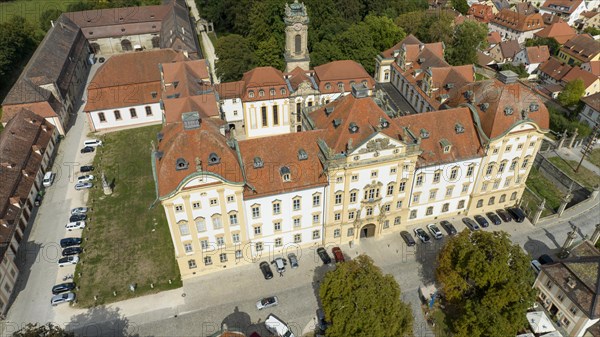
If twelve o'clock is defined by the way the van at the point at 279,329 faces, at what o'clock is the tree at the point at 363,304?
The tree is roughly at 11 o'clock from the van.

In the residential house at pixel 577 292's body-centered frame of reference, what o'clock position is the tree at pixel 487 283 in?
The tree is roughly at 12 o'clock from the residential house.

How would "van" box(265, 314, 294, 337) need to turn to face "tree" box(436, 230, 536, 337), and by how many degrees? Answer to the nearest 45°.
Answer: approximately 45° to its left

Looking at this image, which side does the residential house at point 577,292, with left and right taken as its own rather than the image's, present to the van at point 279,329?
front

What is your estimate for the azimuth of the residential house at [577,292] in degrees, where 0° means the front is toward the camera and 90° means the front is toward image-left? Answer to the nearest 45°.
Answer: approximately 45°

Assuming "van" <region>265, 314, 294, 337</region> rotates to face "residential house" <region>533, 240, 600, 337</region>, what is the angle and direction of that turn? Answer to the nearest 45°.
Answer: approximately 45° to its left
